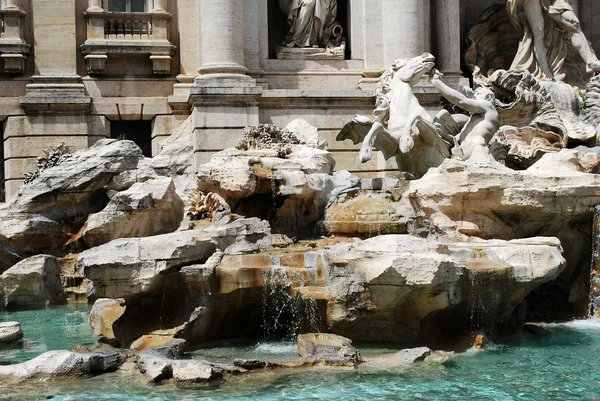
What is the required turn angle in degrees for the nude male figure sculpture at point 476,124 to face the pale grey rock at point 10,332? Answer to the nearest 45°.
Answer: approximately 45° to its left

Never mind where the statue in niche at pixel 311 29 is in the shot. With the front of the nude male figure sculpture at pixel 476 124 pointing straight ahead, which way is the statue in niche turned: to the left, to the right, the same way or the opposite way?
to the left

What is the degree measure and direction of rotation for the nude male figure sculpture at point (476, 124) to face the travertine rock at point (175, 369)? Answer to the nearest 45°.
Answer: approximately 45° to its left

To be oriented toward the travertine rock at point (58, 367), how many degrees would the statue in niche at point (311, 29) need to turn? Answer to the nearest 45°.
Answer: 0° — it already faces it

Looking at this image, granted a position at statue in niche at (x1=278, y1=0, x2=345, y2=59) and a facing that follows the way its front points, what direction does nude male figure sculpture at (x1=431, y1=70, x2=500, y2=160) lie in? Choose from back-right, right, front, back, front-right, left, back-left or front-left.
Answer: front-left

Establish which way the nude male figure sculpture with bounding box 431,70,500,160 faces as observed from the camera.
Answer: facing to the left of the viewer

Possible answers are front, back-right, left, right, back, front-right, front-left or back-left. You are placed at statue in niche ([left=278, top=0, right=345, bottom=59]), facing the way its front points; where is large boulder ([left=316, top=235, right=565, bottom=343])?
front

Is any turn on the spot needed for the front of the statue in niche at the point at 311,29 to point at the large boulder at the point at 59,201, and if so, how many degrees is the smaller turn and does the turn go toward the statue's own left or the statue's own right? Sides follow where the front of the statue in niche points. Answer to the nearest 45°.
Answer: approximately 45° to the statue's own right

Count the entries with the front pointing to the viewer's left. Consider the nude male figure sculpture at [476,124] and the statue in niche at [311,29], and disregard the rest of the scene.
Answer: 1

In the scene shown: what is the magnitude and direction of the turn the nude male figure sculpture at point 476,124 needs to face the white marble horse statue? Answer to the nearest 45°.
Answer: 0° — it already faces it

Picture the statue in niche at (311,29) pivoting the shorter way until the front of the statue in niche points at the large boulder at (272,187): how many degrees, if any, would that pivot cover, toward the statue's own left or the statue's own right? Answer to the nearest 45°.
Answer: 0° — it already faces it

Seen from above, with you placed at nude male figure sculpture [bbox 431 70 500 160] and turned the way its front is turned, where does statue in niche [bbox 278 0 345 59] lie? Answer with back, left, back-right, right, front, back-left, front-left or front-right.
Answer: front-right

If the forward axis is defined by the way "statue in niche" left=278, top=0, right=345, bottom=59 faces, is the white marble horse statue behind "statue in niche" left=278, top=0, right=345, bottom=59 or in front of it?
in front

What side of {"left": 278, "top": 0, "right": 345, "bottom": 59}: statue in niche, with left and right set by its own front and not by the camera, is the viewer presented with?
front

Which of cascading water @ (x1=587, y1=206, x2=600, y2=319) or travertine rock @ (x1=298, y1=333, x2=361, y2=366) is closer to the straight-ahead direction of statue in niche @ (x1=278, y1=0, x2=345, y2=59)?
the travertine rock

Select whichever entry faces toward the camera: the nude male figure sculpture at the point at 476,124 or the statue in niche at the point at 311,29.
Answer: the statue in niche
